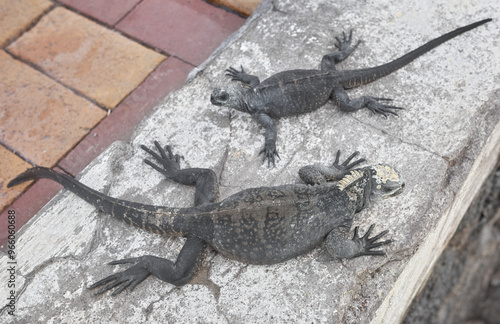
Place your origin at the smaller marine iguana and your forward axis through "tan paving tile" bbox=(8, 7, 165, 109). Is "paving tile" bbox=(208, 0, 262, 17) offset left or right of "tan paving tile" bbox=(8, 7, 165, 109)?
right

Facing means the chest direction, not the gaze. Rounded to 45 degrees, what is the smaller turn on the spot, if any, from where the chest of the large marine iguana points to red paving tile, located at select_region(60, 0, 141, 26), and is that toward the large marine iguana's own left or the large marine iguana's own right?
approximately 135° to the large marine iguana's own left

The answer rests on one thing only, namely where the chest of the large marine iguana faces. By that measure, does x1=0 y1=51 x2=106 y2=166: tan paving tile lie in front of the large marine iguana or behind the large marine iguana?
behind

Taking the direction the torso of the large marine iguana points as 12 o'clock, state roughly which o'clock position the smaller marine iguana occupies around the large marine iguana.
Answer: The smaller marine iguana is roughly at 9 o'clock from the large marine iguana.

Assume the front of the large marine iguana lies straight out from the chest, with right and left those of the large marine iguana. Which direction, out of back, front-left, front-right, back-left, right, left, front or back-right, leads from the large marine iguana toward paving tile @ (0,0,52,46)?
back-left

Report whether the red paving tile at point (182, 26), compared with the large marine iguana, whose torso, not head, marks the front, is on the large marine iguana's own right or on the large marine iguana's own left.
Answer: on the large marine iguana's own left

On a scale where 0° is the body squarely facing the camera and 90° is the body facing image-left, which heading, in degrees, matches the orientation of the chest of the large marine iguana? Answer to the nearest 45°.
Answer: approximately 270°

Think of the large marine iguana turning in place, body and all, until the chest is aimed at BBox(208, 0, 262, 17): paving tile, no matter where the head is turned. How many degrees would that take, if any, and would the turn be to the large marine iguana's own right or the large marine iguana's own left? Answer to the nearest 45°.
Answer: approximately 90° to the large marine iguana's own left

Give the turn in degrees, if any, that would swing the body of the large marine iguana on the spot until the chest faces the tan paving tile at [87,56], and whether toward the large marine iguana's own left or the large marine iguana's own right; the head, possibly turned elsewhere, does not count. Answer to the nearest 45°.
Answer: approximately 135° to the large marine iguana's own left
